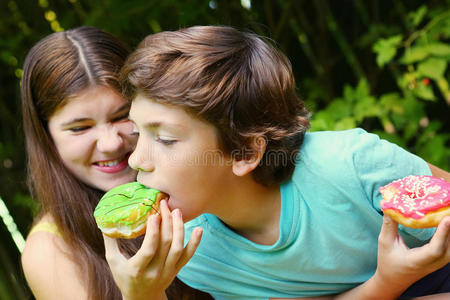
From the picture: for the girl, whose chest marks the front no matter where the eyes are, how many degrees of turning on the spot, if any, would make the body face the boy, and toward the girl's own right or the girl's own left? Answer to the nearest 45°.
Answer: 0° — they already face them

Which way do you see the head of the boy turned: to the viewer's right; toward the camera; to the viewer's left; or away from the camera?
to the viewer's left

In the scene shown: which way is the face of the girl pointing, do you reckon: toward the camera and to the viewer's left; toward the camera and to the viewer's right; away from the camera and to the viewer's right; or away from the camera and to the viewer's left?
toward the camera and to the viewer's right

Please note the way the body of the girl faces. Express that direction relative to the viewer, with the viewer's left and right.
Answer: facing the viewer and to the right of the viewer
